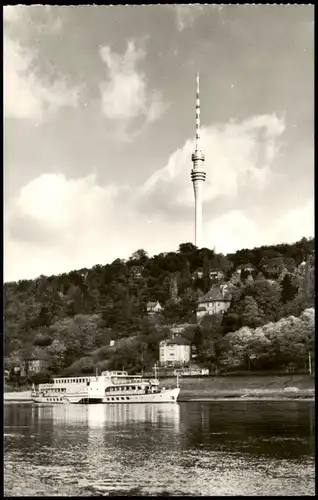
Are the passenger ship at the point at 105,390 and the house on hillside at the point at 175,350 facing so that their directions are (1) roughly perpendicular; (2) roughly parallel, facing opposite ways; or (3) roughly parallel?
roughly perpendicular

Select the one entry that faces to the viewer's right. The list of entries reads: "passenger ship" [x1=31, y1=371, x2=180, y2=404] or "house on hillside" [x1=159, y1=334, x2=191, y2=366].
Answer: the passenger ship

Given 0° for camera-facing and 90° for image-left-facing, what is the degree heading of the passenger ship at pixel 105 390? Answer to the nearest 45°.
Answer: approximately 270°

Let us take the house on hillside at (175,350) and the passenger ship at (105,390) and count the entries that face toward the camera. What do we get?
1
